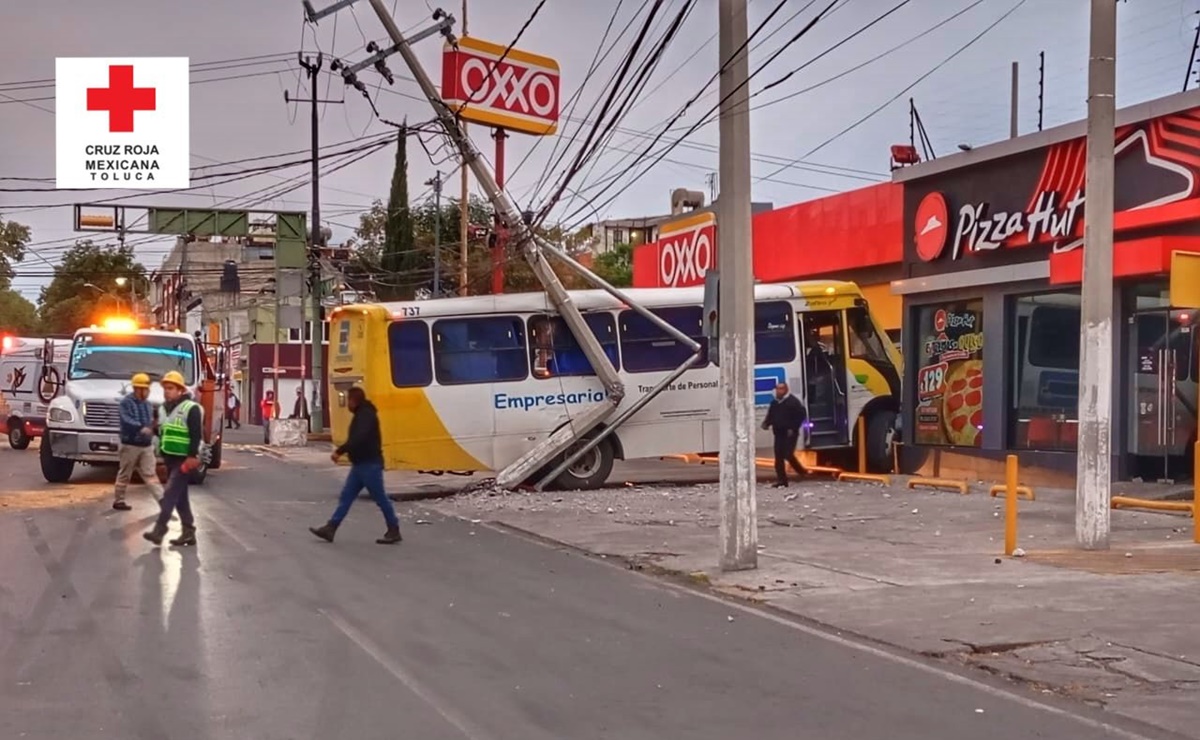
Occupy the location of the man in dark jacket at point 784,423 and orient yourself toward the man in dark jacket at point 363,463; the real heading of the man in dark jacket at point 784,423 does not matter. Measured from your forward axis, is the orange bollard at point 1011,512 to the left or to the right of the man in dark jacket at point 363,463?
left

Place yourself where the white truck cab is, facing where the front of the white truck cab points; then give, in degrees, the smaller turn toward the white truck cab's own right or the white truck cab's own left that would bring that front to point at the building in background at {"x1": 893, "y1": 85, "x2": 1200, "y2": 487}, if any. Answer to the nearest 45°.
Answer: approximately 90° to the white truck cab's own left

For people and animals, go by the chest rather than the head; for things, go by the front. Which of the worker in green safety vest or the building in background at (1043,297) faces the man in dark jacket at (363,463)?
the building in background

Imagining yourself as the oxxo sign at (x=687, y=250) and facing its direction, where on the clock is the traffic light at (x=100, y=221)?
The traffic light is roughly at 2 o'clock from the oxxo sign.

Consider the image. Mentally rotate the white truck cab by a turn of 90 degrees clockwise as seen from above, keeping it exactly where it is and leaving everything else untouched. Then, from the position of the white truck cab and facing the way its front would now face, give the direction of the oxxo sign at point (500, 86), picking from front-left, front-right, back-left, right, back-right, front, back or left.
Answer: back-right

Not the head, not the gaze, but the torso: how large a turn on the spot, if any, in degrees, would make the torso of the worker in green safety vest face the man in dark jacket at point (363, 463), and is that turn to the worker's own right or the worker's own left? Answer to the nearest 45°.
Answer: approximately 135° to the worker's own left

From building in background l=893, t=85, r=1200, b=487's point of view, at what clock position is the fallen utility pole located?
The fallen utility pole is roughly at 1 o'clock from the building in background.
